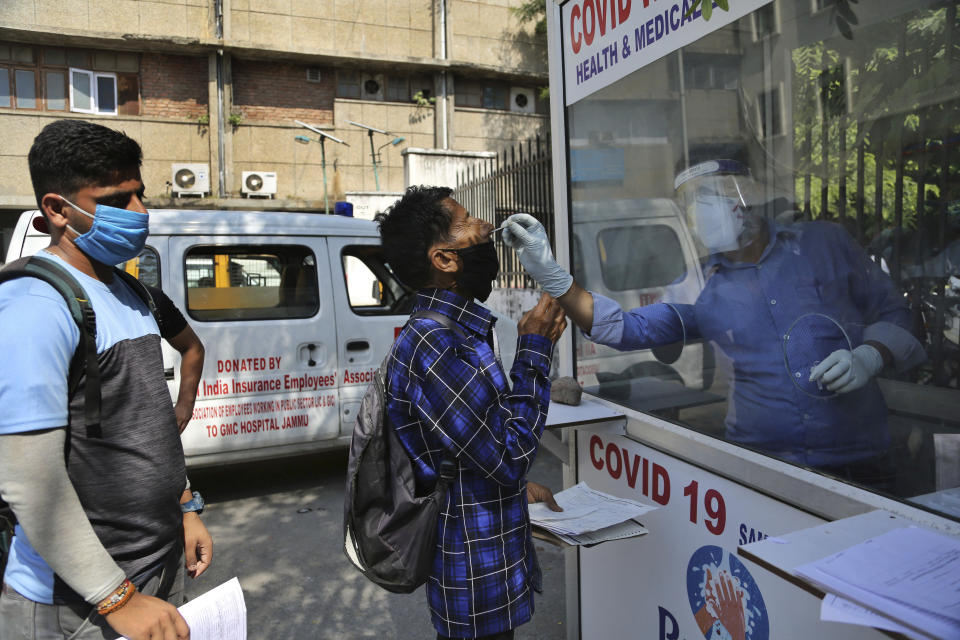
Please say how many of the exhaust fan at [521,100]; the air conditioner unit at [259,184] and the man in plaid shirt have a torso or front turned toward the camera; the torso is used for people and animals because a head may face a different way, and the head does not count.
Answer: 2

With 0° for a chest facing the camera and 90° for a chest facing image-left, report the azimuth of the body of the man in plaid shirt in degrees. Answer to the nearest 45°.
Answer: approximately 270°

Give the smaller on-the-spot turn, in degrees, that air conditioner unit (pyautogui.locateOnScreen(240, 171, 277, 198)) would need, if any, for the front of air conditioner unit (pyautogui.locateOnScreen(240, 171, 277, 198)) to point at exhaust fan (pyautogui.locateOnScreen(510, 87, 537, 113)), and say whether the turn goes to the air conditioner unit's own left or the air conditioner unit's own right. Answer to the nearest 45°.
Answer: approximately 90° to the air conditioner unit's own left

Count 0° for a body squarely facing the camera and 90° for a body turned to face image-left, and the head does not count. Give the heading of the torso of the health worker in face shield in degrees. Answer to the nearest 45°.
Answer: approximately 45°

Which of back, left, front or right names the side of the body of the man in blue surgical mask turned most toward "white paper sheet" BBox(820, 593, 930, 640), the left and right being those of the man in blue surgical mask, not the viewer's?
front

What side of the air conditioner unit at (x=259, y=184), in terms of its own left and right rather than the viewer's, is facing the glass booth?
front

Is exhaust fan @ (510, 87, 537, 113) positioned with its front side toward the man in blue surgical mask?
yes

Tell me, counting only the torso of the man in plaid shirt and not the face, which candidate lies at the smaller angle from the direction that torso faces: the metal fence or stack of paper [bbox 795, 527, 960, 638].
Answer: the stack of paper

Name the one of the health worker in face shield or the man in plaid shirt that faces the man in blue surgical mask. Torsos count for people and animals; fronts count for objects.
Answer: the health worker in face shield

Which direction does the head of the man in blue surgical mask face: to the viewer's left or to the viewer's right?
to the viewer's right
